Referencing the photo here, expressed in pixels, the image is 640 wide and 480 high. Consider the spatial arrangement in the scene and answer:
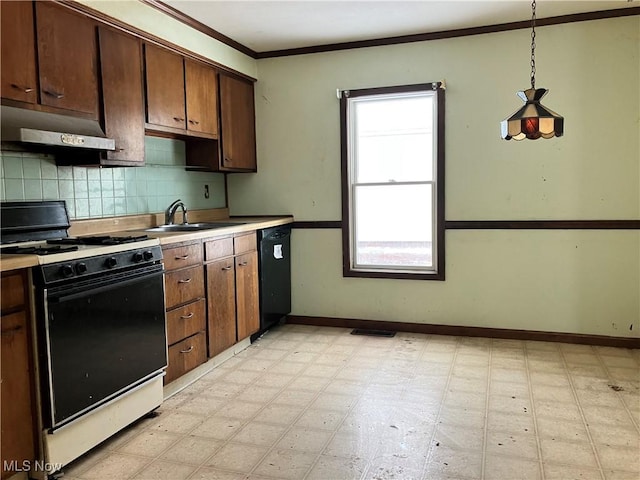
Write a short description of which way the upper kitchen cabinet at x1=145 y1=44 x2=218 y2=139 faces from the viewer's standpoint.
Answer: facing the viewer and to the right of the viewer

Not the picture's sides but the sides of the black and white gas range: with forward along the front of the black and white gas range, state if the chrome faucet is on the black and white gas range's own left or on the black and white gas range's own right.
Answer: on the black and white gas range's own left

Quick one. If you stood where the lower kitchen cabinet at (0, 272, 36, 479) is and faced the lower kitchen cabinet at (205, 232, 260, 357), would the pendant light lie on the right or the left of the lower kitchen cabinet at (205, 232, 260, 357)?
right

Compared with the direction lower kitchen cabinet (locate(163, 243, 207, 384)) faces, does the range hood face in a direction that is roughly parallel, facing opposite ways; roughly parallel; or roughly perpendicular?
roughly parallel

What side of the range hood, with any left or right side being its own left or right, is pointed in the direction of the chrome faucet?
left

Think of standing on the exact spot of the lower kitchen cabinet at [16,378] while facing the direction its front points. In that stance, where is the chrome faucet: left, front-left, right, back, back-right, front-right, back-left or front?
left

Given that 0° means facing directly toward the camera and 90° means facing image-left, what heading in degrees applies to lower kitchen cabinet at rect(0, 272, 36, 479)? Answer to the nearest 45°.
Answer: approximately 315°

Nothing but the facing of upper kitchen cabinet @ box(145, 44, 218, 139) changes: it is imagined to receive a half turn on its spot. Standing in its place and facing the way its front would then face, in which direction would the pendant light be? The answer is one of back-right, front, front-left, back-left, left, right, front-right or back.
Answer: back

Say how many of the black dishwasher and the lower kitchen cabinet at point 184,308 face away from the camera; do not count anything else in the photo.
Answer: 0

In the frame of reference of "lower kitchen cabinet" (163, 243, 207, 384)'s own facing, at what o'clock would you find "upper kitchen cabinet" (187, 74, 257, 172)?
The upper kitchen cabinet is roughly at 8 o'clock from the lower kitchen cabinet.

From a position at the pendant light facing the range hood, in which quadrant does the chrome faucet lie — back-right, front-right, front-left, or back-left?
front-right

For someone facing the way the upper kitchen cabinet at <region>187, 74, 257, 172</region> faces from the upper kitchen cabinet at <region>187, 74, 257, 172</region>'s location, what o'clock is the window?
The window is roughly at 11 o'clock from the upper kitchen cabinet.

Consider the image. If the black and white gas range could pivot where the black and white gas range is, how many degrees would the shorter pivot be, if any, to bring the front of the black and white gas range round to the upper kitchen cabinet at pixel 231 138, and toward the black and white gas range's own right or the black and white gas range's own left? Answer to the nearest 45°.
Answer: approximately 90° to the black and white gas range's own left

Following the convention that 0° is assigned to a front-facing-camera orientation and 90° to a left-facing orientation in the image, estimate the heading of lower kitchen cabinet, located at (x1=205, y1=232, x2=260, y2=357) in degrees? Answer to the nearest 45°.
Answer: approximately 315°

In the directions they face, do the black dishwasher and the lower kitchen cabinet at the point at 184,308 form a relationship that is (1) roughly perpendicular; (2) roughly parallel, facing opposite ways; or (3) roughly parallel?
roughly parallel

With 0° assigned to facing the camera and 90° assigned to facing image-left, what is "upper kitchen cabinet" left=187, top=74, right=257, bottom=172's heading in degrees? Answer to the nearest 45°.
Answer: approximately 315°
